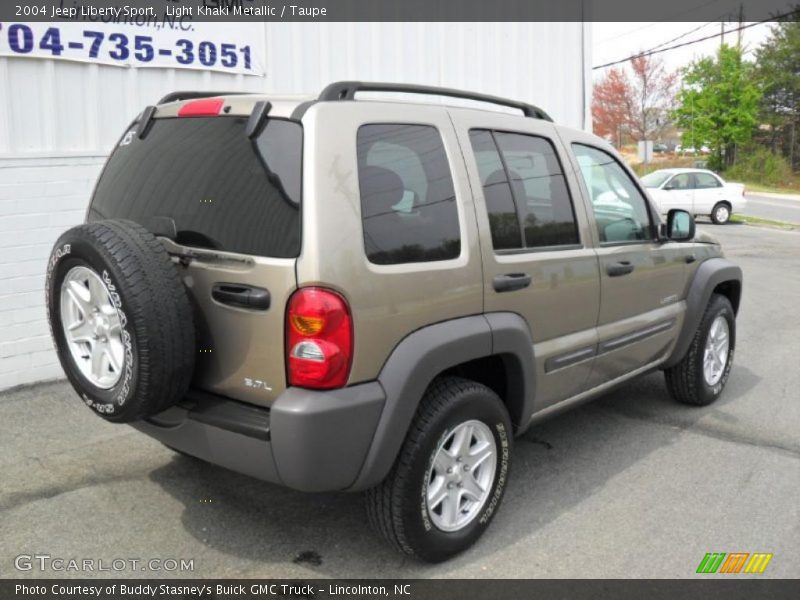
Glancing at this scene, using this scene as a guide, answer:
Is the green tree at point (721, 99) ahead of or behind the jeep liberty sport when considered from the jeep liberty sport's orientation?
ahead

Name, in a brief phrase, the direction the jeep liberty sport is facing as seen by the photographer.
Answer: facing away from the viewer and to the right of the viewer

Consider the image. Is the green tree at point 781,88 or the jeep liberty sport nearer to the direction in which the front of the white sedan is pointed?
the jeep liberty sport

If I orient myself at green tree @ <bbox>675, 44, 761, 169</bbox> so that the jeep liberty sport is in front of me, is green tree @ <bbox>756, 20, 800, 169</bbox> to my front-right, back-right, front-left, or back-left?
back-left

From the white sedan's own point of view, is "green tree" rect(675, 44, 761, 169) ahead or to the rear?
to the rear

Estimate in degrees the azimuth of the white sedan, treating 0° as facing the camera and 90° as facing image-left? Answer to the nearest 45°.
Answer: approximately 45°

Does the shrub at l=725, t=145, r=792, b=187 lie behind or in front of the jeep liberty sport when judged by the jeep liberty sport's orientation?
in front

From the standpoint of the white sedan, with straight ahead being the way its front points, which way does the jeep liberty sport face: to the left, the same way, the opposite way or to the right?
the opposite way

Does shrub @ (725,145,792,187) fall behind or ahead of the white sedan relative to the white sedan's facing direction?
behind
